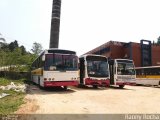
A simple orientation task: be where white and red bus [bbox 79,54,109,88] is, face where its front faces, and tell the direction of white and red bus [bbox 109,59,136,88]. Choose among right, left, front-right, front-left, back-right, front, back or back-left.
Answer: back-left

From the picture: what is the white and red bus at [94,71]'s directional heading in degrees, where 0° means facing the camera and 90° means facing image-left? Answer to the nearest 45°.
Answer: approximately 0°

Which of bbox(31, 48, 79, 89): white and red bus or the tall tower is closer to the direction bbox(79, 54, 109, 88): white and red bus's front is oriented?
the white and red bus

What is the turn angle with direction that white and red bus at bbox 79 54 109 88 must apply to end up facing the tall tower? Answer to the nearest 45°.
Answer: approximately 180°

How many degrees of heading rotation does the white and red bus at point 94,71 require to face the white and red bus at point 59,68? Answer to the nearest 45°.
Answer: approximately 45° to its right
